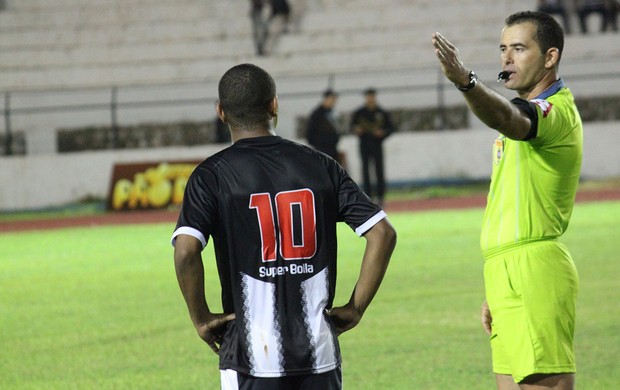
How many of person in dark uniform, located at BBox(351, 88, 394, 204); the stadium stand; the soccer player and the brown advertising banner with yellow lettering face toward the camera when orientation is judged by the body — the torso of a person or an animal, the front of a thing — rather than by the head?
3

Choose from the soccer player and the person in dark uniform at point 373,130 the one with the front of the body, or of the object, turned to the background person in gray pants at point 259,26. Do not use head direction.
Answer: the soccer player

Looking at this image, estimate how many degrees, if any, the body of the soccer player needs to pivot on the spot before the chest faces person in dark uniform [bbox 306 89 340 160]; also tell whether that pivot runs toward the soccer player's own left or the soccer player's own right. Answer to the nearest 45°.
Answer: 0° — they already face them

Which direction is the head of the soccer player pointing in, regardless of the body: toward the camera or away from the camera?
away from the camera

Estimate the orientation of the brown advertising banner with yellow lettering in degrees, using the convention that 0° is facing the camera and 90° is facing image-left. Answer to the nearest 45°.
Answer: approximately 0°

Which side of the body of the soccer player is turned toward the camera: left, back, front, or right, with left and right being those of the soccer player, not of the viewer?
back

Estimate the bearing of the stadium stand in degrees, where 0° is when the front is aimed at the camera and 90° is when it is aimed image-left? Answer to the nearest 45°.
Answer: approximately 0°

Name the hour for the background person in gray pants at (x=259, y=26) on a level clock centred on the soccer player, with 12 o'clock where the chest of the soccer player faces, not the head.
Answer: The background person in gray pants is roughly at 12 o'clock from the soccer player.

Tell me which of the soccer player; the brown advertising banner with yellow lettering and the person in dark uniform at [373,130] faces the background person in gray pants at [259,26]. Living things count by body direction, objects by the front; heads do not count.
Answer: the soccer player

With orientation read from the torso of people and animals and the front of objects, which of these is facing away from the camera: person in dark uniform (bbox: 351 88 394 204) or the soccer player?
the soccer player
